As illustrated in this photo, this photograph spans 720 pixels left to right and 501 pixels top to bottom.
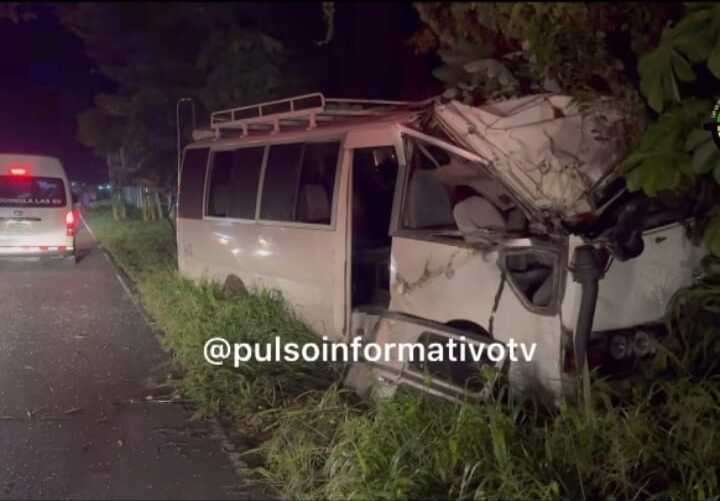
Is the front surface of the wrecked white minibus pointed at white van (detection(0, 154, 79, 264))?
no

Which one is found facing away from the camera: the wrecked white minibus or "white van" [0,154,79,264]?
the white van

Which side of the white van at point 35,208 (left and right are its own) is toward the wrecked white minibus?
back

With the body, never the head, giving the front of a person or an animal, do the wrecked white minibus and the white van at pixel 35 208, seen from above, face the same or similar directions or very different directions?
very different directions

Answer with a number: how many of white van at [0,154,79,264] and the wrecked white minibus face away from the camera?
1

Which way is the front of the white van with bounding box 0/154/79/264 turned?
away from the camera
